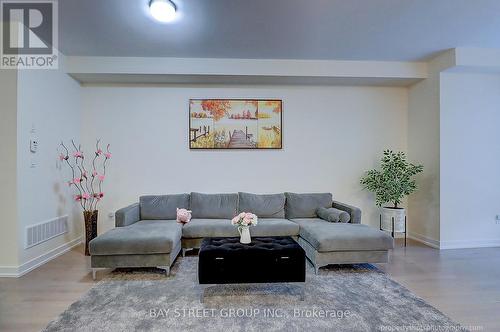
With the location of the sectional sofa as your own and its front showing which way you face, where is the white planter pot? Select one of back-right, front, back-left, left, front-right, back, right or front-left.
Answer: left

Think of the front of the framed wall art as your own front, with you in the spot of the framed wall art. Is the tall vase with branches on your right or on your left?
on your right

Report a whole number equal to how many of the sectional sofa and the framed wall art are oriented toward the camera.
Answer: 2

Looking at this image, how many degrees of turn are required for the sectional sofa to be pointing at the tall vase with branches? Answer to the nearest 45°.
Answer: approximately 90° to its right

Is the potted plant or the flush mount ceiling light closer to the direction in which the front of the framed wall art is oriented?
the flush mount ceiling light

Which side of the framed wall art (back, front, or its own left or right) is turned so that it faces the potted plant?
left
